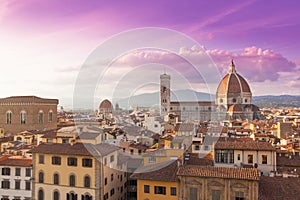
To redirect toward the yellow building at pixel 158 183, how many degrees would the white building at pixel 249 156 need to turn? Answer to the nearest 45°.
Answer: approximately 45° to its right

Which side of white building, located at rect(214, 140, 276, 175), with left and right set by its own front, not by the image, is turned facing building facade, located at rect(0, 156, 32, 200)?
right

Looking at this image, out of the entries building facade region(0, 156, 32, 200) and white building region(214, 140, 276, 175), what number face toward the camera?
2

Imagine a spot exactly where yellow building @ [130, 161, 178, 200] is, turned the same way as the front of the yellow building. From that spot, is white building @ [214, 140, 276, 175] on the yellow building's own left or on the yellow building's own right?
on the yellow building's own left

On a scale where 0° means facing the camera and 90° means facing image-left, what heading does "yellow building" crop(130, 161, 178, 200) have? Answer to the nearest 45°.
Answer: approximately 0°
